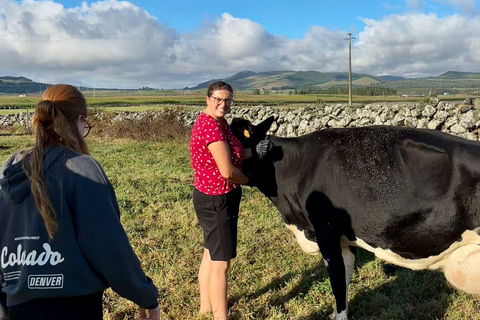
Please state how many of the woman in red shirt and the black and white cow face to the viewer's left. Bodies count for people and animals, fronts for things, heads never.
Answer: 1

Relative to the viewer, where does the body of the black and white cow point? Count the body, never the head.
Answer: to the viewer's left

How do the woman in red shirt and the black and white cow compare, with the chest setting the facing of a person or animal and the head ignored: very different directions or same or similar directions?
very different directions

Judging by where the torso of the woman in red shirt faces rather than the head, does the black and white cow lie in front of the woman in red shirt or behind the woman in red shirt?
in front

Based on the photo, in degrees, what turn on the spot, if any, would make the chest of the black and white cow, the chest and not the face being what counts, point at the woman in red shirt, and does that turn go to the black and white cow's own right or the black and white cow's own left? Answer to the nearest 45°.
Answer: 0° — it already faces them
